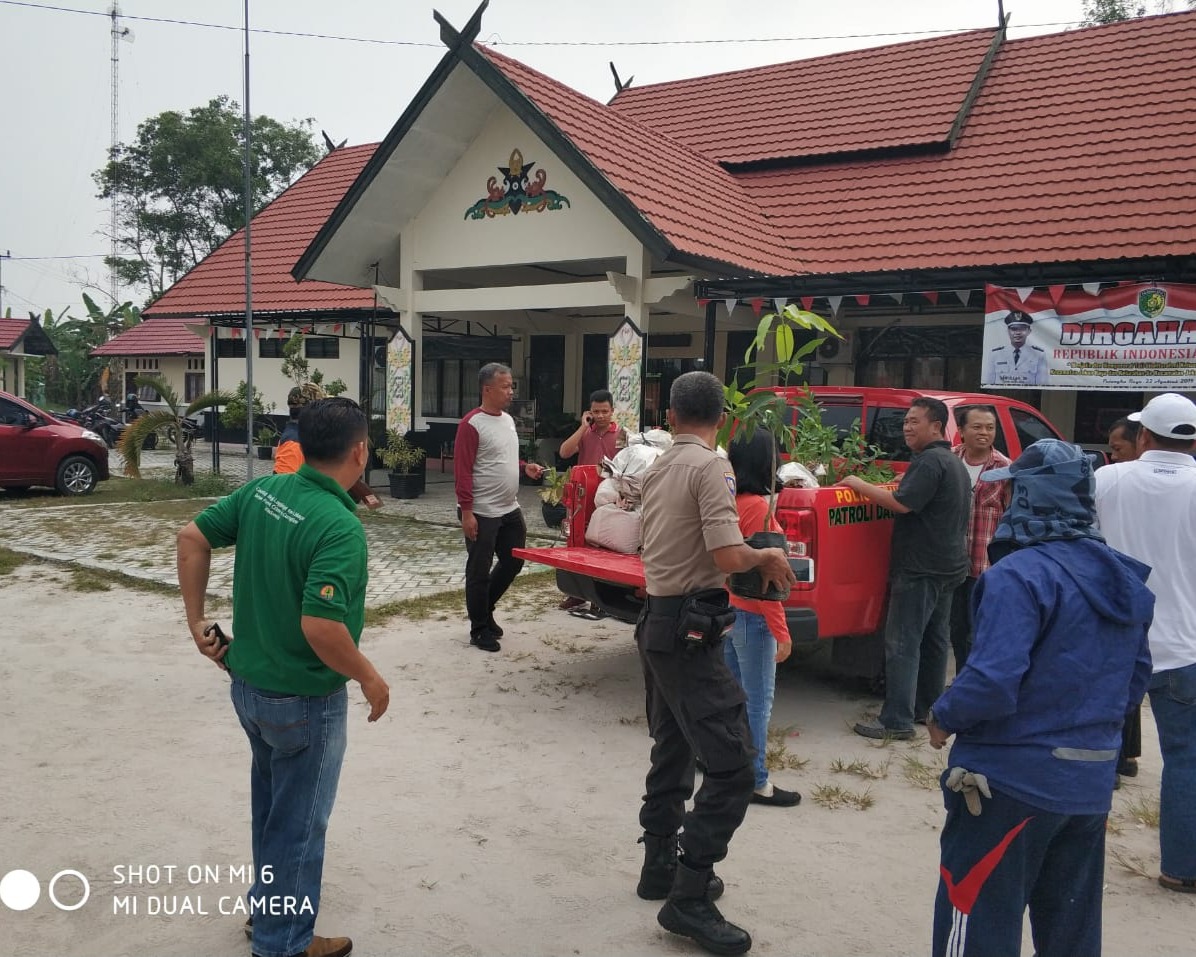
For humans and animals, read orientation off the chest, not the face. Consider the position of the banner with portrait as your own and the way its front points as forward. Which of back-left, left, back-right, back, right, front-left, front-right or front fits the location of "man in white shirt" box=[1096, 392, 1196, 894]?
front

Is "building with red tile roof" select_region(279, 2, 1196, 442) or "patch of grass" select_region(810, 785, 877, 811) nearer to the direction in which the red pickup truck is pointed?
the building with red tile roof

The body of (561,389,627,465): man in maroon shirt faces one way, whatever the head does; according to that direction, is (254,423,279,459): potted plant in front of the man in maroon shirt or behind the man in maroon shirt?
behind

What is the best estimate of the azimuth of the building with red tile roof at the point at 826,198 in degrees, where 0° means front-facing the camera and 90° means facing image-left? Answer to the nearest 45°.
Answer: approximately 45°

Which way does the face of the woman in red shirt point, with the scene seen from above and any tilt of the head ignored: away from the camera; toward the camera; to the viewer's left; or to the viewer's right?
away from the camera

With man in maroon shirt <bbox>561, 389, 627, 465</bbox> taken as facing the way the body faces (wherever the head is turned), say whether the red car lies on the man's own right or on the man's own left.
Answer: on the man's own right

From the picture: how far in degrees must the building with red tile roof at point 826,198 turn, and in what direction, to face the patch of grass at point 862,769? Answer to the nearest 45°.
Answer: approximately 45° to its left

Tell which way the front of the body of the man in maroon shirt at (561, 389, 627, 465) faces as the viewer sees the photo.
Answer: toward the camera

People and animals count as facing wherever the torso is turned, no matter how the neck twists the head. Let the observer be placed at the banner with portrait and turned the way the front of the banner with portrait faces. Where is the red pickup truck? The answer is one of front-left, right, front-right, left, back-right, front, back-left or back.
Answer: front

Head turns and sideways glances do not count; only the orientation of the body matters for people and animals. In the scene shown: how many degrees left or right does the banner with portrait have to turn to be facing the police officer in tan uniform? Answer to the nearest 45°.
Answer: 0° — it already faces them

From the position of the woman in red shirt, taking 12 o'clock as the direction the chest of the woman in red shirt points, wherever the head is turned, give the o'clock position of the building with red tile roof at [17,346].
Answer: The building with red tile roof is roughly at 9 o'clock from the woman in red shirt.

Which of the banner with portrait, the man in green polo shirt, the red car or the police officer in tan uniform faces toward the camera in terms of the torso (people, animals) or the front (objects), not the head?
the banner with portrait

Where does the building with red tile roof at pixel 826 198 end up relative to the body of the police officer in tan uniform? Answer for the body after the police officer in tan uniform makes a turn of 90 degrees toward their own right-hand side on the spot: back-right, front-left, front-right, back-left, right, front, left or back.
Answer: back-left
